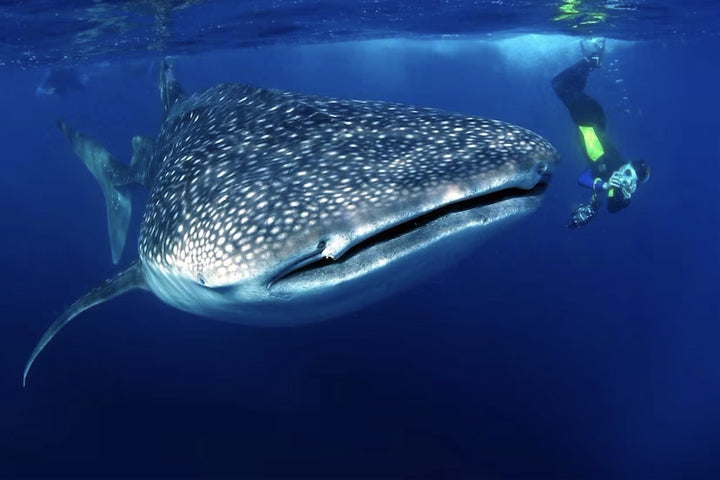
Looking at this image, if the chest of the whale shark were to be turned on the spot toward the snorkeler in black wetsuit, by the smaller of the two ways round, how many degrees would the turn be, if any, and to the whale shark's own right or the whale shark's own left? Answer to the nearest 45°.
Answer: approximately 90° to the whale shark's own left

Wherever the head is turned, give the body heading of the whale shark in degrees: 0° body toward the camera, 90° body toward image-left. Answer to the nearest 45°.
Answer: approximately 315°
